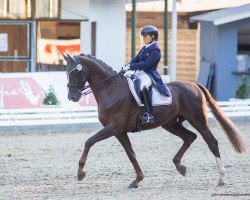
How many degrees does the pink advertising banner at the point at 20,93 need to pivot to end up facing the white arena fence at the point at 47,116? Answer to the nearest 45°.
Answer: approximately 45° to its left

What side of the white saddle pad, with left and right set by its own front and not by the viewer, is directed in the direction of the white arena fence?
right

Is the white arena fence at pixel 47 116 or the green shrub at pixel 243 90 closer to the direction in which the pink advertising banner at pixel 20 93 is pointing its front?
the white arena fence

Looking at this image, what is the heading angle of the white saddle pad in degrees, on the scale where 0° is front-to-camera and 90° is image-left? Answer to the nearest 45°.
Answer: approximately 90°

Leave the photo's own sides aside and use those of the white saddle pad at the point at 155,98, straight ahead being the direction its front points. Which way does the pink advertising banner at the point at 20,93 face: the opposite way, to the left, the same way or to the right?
to the left

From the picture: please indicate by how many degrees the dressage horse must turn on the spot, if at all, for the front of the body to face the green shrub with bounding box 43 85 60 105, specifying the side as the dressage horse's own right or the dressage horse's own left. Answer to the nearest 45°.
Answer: approximately 90° to the dressage horse's own right

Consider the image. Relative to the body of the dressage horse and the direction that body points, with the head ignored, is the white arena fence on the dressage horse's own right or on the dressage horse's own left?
on the dressage horse's own right

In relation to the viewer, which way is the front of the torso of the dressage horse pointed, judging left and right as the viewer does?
facing to the left of the viewer

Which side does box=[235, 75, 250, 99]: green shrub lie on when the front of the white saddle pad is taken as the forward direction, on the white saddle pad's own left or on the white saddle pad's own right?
on the white saddle pad's own right

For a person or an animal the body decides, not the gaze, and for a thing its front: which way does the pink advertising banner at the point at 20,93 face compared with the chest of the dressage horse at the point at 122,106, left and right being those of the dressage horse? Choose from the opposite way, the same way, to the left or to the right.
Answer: to the left

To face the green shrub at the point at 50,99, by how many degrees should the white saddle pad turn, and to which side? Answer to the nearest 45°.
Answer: approximately 90° to its right

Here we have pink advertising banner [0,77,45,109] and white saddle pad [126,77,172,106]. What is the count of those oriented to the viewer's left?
1
